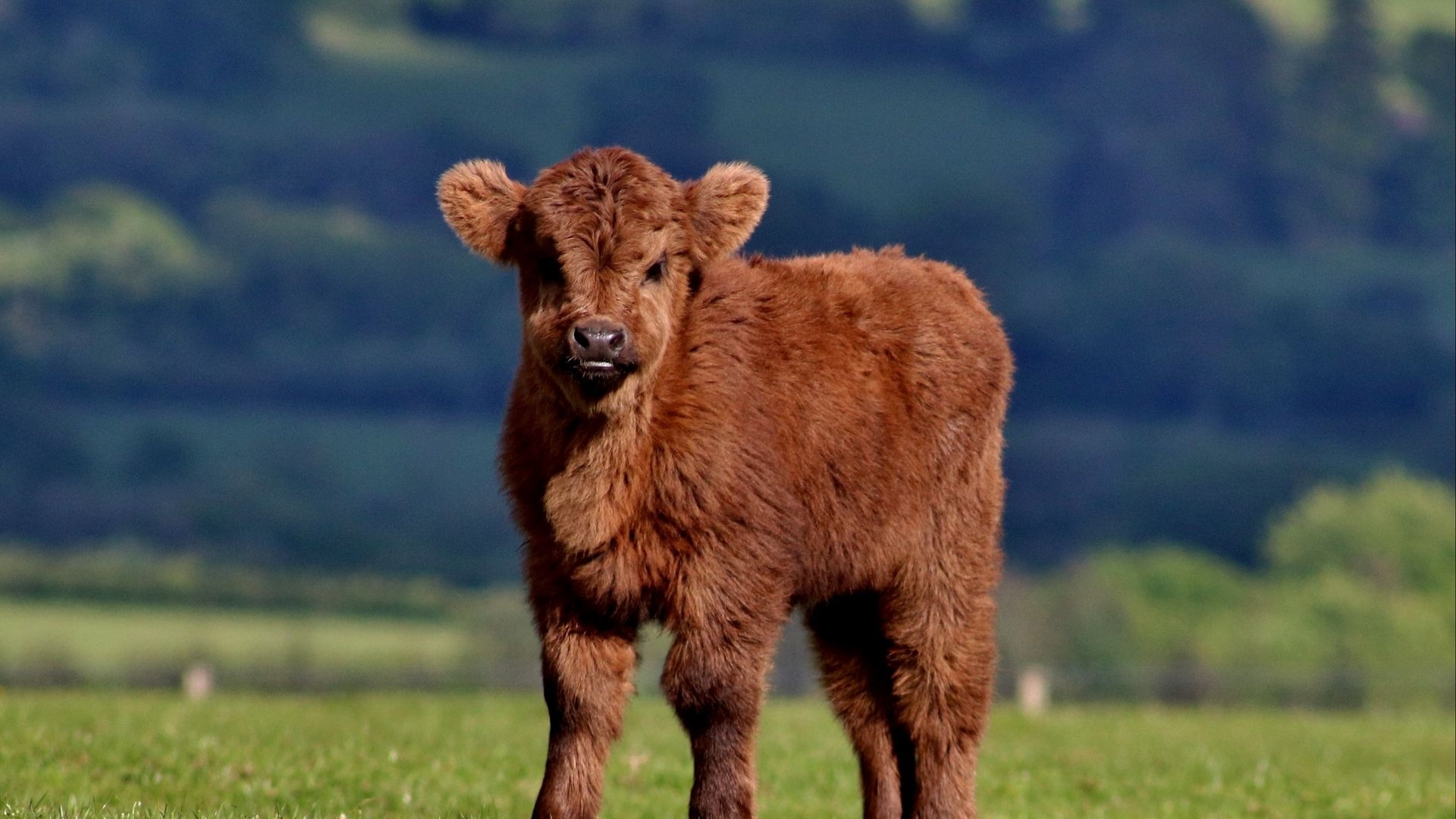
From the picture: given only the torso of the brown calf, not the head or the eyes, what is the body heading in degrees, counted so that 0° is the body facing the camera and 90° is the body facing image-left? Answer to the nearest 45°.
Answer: approximately 45°
